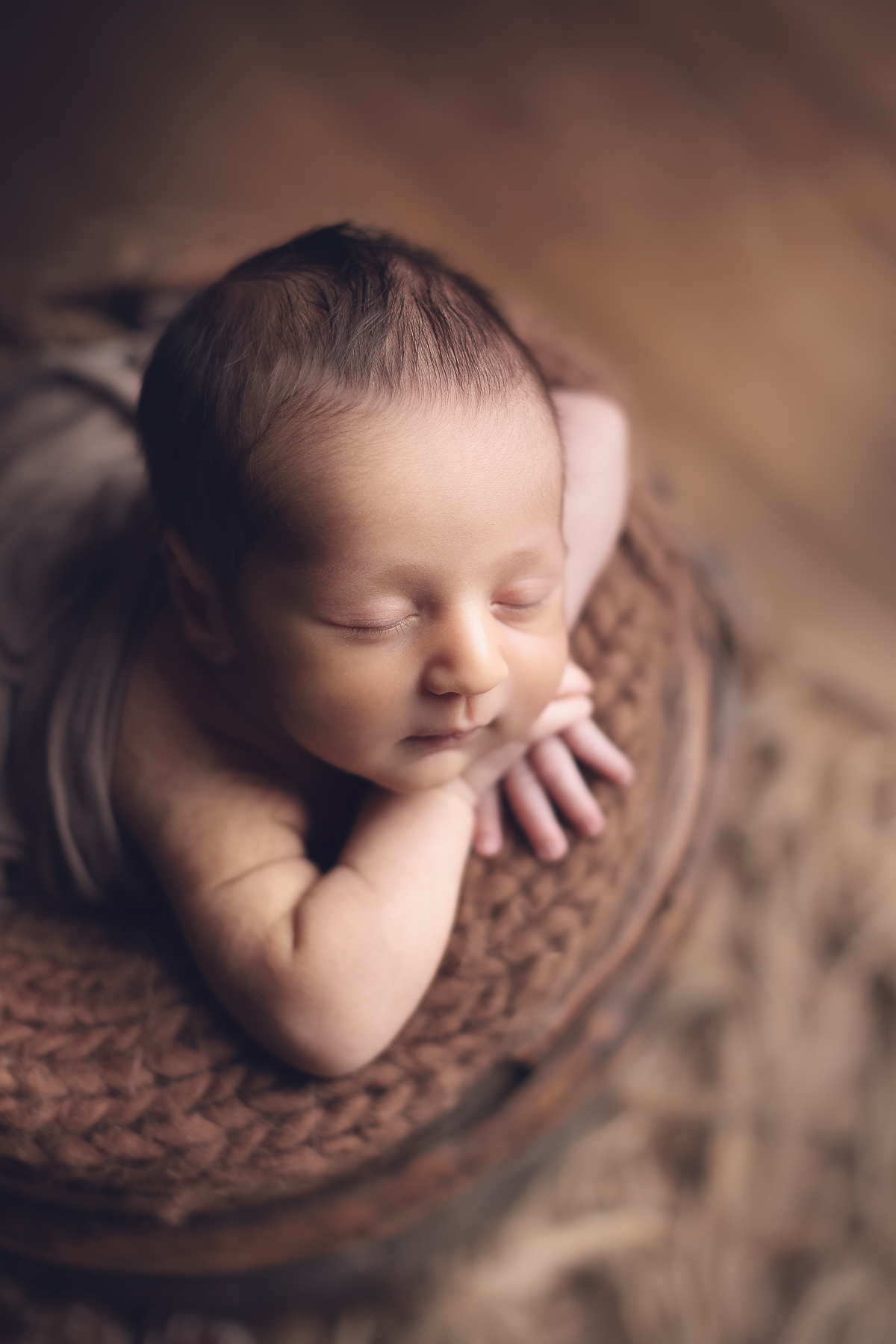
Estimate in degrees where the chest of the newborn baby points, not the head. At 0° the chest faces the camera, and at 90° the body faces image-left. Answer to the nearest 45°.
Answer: approximately 315°
